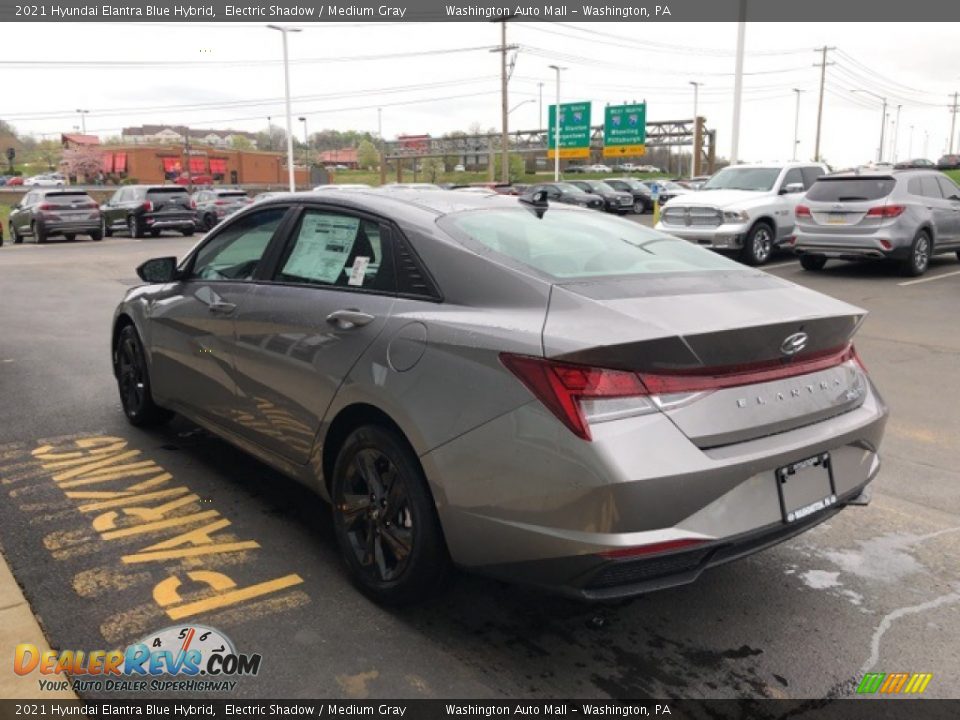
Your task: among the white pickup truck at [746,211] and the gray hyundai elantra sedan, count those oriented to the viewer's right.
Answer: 0

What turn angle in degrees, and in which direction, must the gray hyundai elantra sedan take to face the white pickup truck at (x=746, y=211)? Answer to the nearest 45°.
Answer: approximately 45° to its right

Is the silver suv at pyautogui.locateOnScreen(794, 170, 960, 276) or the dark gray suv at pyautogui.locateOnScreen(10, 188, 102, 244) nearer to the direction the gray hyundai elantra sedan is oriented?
the dark gray suv

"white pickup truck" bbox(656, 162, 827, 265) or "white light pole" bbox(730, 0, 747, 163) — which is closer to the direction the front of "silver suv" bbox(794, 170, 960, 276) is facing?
the white light pole

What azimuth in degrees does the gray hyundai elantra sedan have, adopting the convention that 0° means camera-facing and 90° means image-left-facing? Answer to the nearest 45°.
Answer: approximately 135°

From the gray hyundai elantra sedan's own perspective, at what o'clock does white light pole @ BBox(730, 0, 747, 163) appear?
The white light pole is roughly at 2 o'clock from the gray hyundai elantra sedan.

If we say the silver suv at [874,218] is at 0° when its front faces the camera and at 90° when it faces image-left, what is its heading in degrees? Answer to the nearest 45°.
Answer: approximately 225°

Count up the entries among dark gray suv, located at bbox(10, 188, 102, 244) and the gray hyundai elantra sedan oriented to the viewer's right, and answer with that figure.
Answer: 0

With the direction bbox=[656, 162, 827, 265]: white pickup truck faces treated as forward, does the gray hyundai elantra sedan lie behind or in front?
in front

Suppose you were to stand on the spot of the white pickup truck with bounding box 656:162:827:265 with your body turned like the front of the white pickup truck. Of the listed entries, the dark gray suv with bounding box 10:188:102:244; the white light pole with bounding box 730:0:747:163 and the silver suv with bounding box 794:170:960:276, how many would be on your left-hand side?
1

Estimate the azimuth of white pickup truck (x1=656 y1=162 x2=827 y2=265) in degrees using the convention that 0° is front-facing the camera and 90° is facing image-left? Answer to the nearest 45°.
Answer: approximately 45°

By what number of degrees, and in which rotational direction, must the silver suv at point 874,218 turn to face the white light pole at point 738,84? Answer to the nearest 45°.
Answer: approximately 45° to its left

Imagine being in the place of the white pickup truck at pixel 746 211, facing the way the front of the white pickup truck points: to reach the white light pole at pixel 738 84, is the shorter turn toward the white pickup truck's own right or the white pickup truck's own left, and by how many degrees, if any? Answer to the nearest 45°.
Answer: approximately 135° to the white pickup truck's own right

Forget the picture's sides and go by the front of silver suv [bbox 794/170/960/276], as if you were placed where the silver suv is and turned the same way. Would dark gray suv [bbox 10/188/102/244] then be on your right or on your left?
on your left
